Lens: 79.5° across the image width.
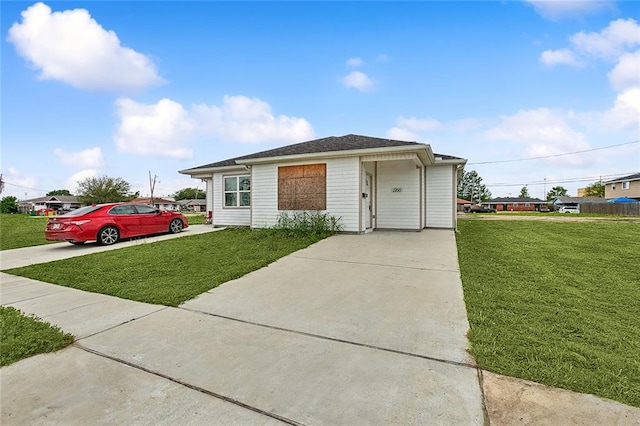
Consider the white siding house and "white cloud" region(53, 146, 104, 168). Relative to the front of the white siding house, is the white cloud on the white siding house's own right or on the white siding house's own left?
on the white siding house's own right

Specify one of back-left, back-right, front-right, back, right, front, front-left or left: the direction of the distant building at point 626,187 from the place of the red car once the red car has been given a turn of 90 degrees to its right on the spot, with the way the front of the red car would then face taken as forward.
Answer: front-left

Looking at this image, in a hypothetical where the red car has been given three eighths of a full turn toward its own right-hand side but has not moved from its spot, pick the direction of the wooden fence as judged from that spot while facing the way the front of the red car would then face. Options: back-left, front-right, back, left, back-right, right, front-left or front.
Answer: left

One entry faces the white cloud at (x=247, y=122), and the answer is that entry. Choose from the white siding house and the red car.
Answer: the red car

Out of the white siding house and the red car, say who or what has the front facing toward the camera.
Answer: the white siding house

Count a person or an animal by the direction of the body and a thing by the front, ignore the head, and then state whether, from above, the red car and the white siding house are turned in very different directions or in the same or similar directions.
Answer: very different directions

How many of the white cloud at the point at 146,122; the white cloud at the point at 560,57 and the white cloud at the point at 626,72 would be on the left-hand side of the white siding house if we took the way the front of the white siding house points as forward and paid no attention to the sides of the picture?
2

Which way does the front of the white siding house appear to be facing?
toward the camera

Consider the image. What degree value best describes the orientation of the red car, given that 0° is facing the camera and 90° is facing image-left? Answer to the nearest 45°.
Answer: approximately 225°
